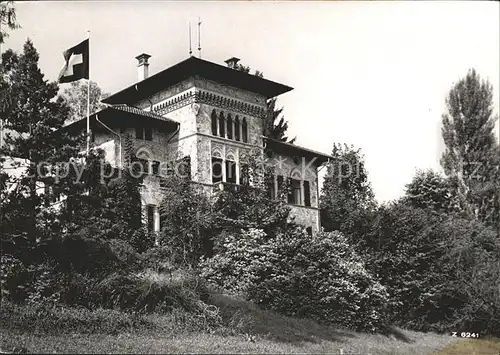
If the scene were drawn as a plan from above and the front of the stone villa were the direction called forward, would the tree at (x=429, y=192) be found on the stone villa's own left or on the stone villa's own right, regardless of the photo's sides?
on the stone villa's own left

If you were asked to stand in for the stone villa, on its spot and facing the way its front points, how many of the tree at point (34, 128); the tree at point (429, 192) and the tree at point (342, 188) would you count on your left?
2

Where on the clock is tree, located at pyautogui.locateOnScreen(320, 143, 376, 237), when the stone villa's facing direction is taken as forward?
The tree is roughly at 9 o'clock from the stone villa.

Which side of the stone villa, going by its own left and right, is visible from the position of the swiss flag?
right

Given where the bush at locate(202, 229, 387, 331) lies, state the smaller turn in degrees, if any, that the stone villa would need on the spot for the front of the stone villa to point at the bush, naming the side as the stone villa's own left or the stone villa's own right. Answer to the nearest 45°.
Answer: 0° — it already faces it

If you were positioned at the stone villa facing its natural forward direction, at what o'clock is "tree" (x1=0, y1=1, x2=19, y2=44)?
The tree is roughly at 2 o'clock from the stone villa.

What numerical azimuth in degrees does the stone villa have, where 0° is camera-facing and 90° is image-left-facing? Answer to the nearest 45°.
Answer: approximately 315°
